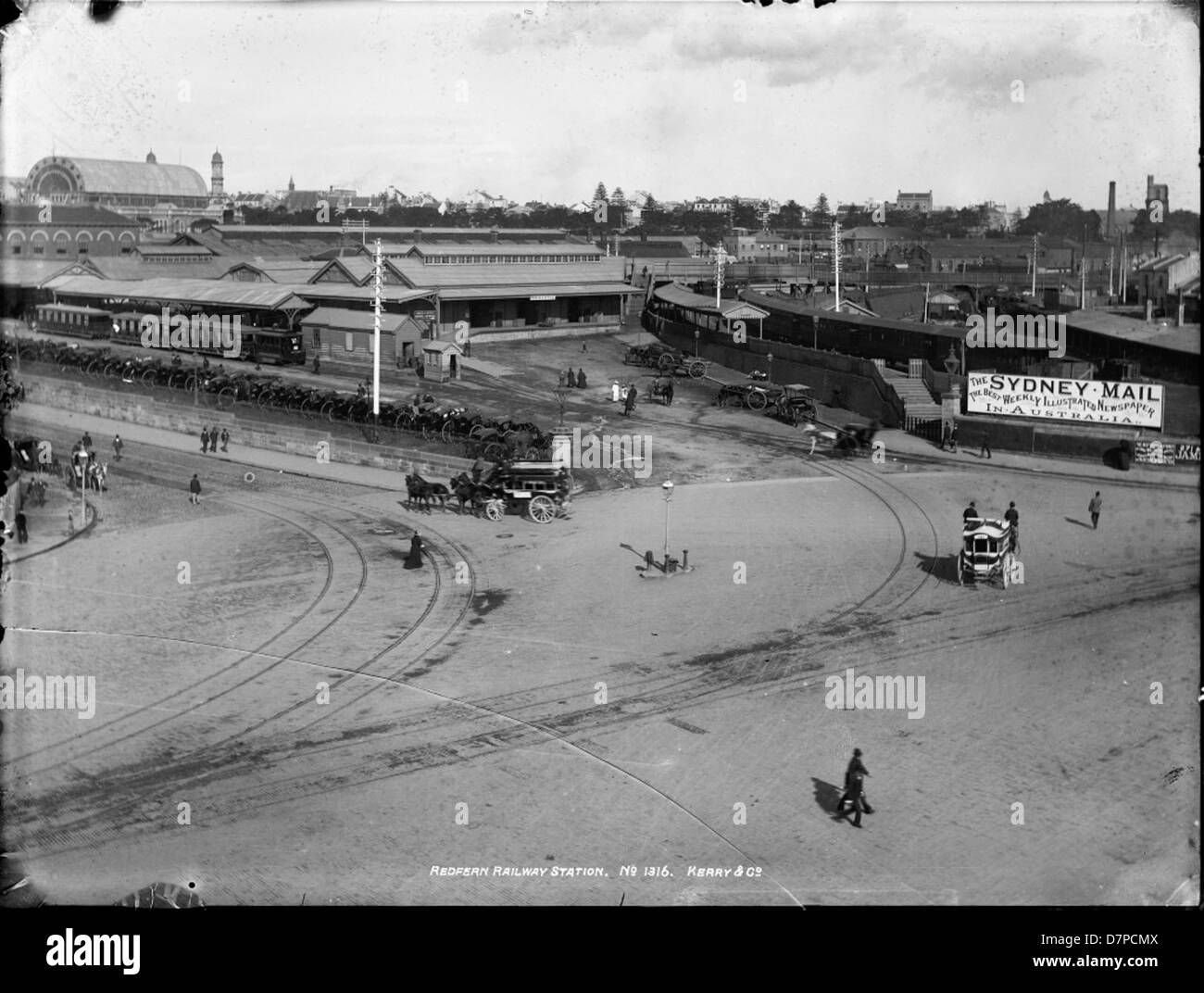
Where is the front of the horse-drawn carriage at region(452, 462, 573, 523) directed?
to the viewer's left

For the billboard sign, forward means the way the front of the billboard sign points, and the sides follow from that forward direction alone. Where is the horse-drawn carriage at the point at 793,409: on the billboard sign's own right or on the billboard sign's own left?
on the billboard sign's own right

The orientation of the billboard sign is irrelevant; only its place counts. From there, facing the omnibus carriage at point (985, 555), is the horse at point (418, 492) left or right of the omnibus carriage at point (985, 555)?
right

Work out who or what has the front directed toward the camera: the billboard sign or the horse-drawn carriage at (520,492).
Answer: the billboard sign

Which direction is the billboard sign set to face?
toward the camera

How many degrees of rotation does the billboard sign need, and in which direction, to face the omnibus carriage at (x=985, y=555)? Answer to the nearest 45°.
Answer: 0° — it already faces it

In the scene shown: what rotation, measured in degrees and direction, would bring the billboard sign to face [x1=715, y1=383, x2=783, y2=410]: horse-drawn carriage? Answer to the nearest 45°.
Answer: approximately 135° to its right

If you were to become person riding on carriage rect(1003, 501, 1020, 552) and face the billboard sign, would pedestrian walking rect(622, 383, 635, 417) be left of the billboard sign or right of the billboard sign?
left

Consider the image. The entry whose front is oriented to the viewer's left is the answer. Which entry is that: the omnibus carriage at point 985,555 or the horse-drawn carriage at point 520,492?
the horse-drawn carriage

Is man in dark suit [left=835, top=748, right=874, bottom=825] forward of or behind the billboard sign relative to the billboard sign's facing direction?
forward

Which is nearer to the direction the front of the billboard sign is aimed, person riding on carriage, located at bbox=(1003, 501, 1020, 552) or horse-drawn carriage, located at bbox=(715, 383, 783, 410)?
the person riding on carriage

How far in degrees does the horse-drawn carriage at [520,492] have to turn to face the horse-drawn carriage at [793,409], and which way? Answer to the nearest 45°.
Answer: approximately 135° to its right
